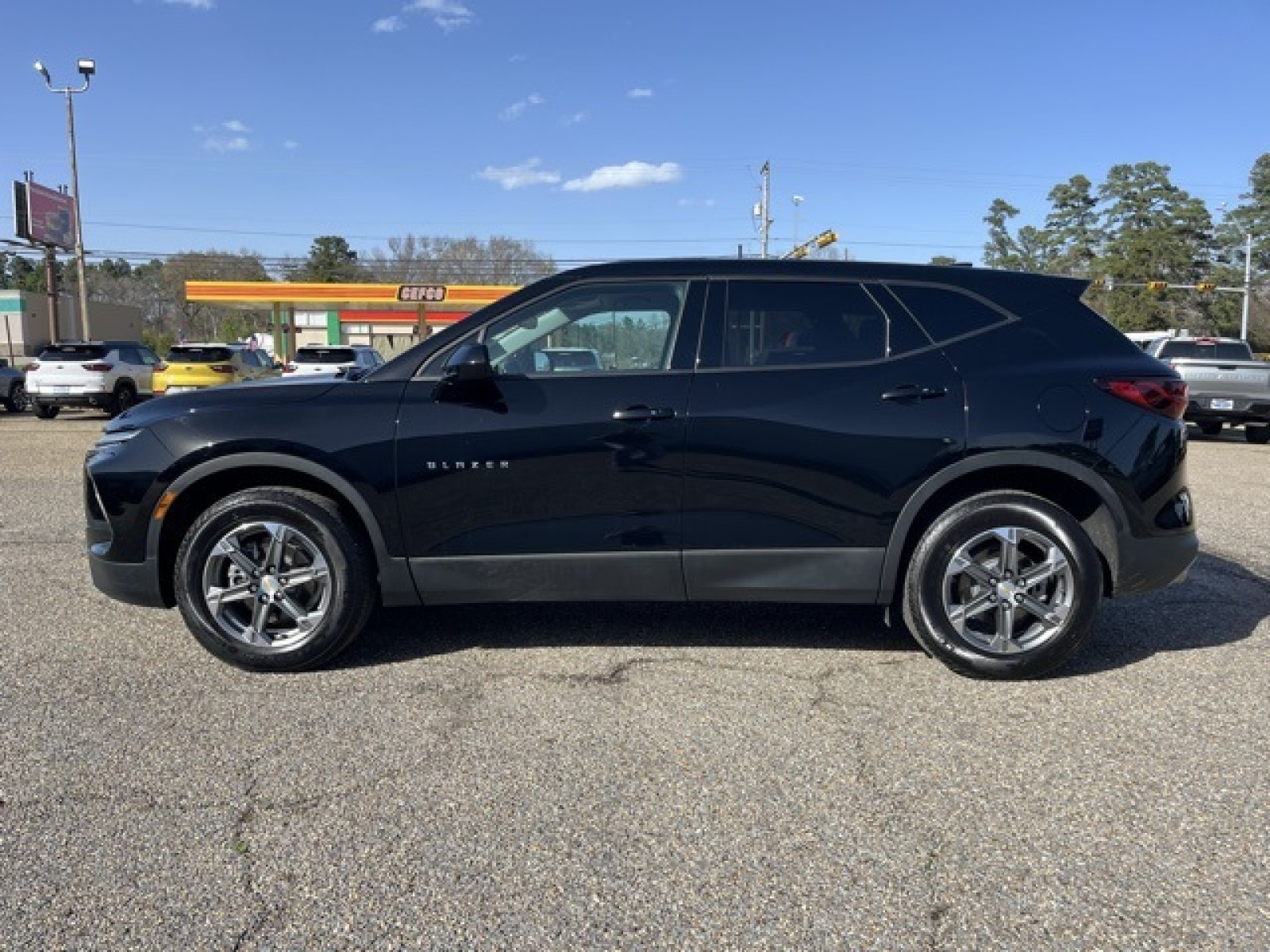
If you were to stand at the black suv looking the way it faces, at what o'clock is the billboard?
The billboard is roughly at 2 o'clock from the black suv.

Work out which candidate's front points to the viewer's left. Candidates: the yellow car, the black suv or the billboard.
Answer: the black suv

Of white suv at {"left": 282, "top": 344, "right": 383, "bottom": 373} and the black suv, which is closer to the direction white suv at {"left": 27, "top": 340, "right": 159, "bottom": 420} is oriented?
the white suv

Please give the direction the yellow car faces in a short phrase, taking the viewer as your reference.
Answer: facing away from the viewer and to the right of the viewer

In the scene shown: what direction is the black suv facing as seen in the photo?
to the viewer's left

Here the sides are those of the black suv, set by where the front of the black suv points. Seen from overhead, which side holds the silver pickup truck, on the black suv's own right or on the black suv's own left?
on the black suv's own right

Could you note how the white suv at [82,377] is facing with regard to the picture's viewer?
facing away from the viewer and to the right of the viewer

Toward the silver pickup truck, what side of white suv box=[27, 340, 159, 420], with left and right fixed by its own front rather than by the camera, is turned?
right
